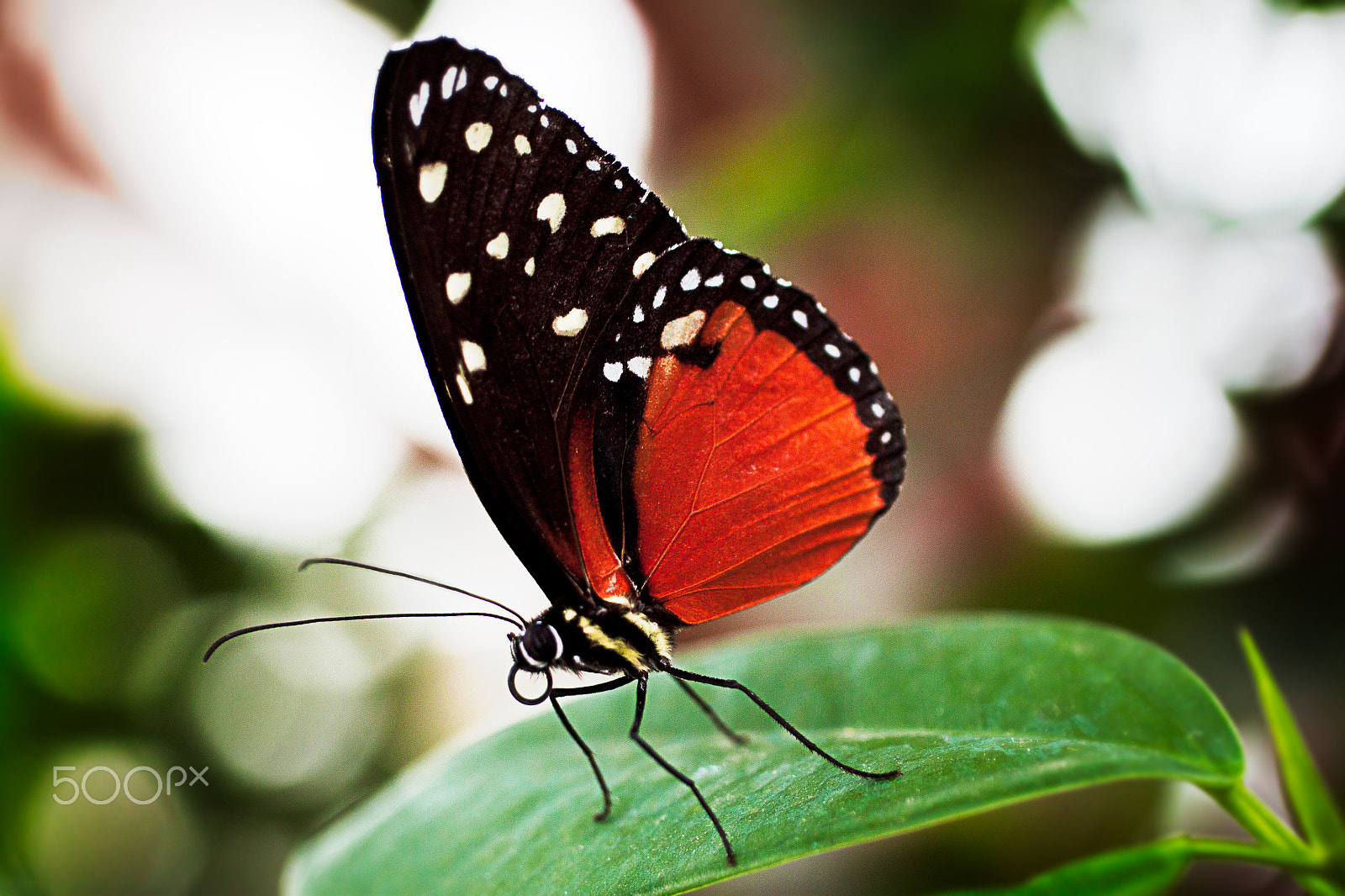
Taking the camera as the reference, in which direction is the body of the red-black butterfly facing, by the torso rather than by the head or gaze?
to the viewer's left
